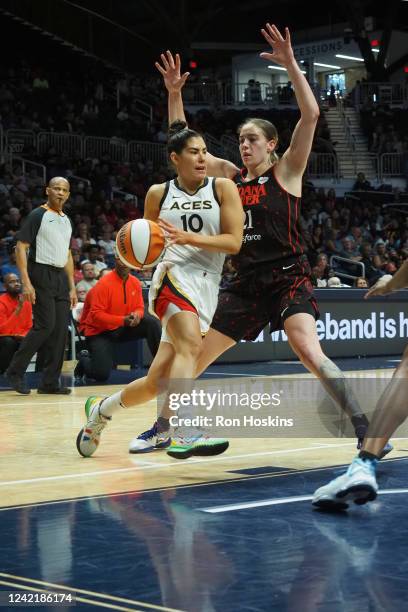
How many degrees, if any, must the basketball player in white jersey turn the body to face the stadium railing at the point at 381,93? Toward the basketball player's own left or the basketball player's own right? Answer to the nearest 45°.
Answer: approximately 135° to the basketball player's own left

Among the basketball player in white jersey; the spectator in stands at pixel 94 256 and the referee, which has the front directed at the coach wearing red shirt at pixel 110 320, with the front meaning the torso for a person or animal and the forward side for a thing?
the spectator in stands

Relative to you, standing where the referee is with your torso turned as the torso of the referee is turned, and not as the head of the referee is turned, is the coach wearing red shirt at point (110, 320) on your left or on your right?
on your left

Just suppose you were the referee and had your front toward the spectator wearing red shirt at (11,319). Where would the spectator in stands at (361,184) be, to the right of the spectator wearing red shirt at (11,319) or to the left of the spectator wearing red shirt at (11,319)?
right

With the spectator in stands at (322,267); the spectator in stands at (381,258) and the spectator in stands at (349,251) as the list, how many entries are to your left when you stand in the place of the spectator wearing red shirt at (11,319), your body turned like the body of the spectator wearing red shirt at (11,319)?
3

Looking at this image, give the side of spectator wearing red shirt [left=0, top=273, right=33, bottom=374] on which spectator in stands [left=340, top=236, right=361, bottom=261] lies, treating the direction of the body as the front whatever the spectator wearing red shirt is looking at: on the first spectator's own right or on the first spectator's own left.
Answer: on the first spectator's own left

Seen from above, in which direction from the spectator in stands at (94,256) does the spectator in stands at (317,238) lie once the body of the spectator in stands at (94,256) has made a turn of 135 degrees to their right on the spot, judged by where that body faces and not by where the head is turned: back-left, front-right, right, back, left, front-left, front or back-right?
right

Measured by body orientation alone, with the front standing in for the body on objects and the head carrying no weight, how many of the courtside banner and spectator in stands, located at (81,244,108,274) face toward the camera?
2

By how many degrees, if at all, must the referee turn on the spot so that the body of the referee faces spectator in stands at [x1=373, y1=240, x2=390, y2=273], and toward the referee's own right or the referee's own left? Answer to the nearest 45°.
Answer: approximately 90° to the referee's own left

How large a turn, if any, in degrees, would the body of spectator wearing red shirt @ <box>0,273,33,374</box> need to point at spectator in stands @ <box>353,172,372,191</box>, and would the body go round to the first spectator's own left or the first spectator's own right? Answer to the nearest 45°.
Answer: approximately 90° to the first spectator's own left
